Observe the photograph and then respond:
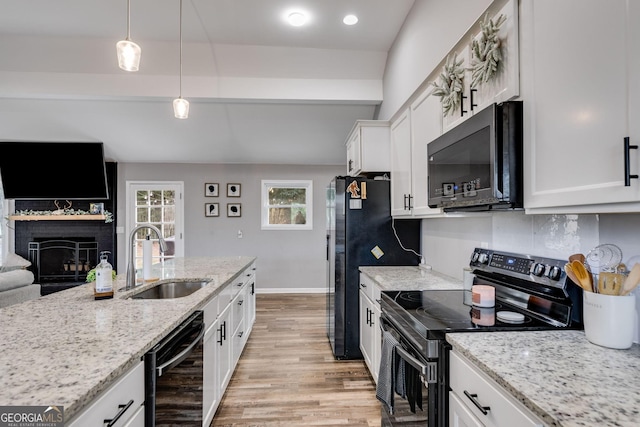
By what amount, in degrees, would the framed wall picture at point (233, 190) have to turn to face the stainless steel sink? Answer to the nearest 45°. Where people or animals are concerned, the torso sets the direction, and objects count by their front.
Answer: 0° — it already faces it

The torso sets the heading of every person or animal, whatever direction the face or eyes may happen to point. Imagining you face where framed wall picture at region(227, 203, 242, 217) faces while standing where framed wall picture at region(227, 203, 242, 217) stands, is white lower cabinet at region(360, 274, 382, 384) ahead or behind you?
ahead

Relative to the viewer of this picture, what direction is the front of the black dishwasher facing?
facing the viewer and to the right of the viewer

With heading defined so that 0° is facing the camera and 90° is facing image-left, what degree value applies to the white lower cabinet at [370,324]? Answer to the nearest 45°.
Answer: approximately 90°

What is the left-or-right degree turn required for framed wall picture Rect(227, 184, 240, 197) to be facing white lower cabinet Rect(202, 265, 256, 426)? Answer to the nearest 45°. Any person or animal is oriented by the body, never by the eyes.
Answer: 0° — it already faces it

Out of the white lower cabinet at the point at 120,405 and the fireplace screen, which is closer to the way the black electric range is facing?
the white lower cabinet

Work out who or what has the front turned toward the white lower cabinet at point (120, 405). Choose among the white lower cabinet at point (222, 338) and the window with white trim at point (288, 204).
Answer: the window with white trim

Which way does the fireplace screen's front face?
toward the camera

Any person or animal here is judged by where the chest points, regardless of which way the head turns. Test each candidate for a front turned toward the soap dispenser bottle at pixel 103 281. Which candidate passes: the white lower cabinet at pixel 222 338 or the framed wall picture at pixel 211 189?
the framed wall picture

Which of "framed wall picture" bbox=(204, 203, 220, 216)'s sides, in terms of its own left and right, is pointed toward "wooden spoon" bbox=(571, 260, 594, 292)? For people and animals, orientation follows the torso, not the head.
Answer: front

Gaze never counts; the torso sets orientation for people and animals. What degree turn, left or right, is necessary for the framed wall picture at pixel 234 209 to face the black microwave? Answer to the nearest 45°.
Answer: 0° — it already faces it

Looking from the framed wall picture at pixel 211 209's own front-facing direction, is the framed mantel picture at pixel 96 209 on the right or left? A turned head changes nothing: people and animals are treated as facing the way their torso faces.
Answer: on its right

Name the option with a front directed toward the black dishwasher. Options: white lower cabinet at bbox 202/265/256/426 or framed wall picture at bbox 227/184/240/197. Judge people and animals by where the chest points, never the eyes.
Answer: the framed wall picture

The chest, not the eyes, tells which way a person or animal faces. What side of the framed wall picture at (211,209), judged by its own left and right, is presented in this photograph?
front

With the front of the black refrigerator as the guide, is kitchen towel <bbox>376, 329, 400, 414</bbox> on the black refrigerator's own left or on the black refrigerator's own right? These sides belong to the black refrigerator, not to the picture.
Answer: on the black refrigerator's own left

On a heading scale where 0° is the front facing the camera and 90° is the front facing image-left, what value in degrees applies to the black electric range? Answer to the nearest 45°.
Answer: approximately 45°

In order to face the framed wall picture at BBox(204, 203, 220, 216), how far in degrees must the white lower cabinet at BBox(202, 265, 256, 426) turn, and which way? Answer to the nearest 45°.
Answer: approximately 90° to its left
